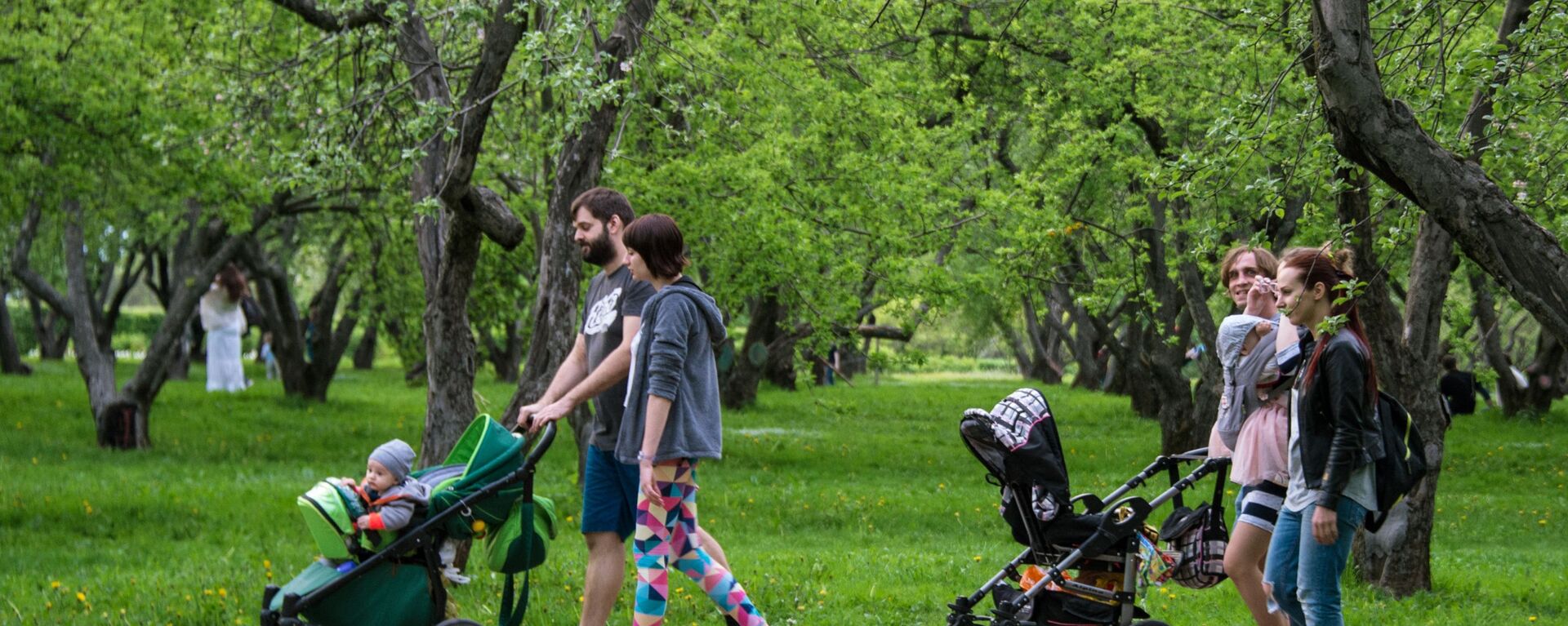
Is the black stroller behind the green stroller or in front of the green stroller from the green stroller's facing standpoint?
behind

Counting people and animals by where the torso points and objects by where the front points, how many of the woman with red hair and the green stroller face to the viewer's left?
2

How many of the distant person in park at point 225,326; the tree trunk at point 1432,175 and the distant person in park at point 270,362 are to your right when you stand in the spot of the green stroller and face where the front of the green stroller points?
2

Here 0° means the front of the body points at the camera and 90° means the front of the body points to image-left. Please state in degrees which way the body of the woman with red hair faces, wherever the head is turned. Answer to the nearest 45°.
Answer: approximately 90°

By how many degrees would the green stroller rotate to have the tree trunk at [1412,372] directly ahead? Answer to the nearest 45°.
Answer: approximately 180°

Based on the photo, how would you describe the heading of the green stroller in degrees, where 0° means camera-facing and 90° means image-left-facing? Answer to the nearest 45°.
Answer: approximately 90°

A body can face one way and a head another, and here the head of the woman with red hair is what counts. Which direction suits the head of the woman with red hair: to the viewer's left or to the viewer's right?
to the viewer's left

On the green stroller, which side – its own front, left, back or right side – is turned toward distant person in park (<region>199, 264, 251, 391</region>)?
right
